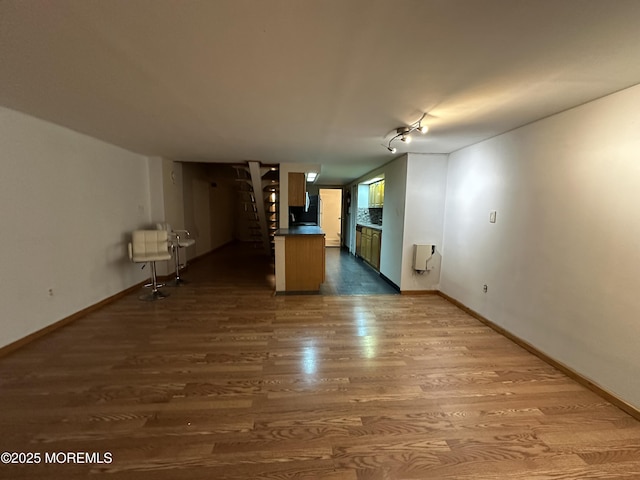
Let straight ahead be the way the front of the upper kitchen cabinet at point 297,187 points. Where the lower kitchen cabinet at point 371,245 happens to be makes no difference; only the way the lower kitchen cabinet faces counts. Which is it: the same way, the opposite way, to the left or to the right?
the opposite way

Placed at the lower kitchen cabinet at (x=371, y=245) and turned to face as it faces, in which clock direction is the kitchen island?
The kitchen island is roughly at 10 o'clock from the lower kitchen cabinet.

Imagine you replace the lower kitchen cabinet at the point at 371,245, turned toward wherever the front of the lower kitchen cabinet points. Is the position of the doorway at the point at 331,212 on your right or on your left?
on your right

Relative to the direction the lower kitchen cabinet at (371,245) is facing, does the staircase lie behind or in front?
in front

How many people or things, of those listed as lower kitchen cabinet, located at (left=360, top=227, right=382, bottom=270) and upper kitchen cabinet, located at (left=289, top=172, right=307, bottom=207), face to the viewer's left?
1

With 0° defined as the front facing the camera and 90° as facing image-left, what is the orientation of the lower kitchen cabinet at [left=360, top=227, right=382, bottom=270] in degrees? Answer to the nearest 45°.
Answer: approximately 90°

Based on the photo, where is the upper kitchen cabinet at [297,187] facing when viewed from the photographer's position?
facing to the right of the viewer

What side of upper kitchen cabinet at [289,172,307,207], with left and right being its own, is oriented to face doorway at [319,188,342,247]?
left

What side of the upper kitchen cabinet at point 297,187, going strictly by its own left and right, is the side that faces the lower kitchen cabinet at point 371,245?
front

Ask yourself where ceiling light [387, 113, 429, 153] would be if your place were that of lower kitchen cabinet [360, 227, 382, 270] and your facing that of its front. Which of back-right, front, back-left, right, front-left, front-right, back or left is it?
left
